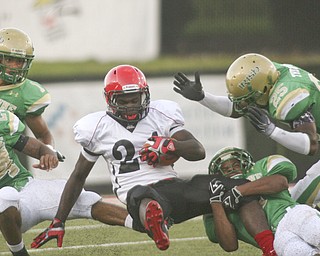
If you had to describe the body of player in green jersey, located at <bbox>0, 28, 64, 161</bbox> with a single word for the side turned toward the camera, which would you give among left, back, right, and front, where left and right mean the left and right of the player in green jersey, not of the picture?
front

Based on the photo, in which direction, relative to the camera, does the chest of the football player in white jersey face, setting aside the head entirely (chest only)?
toward the camera

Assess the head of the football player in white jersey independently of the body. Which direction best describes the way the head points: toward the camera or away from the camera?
toward the camera

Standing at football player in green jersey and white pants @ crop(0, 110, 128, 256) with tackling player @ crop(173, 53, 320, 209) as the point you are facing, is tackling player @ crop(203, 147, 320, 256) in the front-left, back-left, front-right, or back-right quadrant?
front-right
